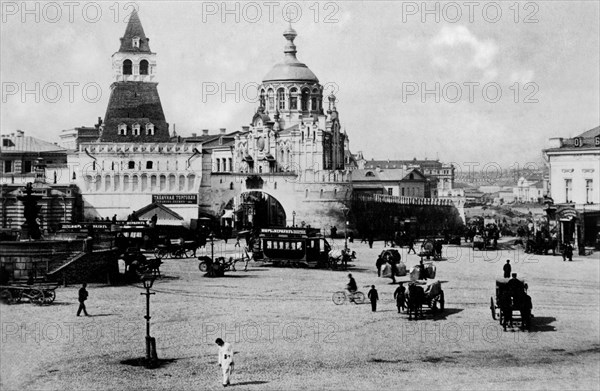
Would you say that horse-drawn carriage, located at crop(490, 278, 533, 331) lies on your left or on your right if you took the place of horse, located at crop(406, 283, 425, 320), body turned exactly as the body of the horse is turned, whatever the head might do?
on your left

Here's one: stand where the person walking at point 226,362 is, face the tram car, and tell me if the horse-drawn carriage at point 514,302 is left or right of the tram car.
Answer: right

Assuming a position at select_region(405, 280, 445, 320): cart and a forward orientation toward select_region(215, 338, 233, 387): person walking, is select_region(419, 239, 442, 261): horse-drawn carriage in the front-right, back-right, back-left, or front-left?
back-right

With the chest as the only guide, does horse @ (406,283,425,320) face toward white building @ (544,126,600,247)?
no

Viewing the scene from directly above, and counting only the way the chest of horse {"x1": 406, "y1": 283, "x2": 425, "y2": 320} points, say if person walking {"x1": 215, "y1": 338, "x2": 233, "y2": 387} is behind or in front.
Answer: in front

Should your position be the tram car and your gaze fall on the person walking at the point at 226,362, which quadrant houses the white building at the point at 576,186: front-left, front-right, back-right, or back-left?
back-left

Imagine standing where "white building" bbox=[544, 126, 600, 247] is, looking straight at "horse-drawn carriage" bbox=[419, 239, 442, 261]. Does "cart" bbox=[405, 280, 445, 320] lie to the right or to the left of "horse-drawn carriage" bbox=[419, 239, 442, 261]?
left

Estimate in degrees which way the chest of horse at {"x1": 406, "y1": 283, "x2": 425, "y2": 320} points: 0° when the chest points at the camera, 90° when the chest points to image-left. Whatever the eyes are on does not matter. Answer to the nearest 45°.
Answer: approximately 45°
